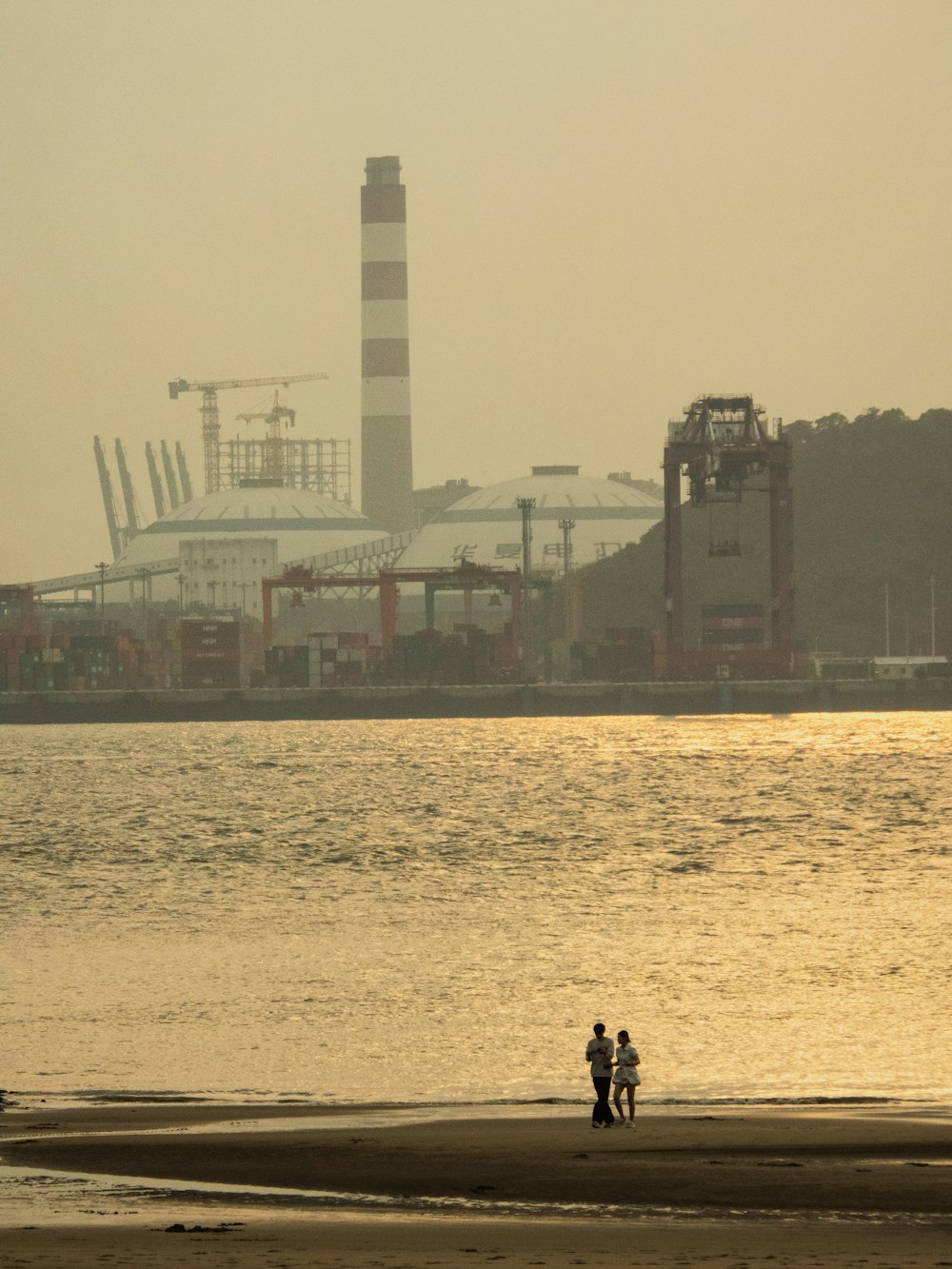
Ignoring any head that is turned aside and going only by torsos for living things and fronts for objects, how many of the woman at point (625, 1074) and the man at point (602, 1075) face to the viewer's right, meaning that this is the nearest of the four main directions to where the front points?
0

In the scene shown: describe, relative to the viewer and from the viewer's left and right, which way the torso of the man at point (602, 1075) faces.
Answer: facing the viewer
